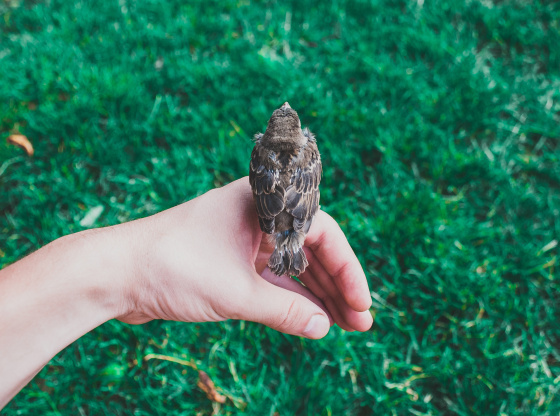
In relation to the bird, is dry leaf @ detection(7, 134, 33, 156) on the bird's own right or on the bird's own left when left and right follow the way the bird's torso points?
on the bird's own left

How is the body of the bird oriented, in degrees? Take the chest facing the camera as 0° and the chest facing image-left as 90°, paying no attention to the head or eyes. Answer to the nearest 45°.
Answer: approximately 180°
